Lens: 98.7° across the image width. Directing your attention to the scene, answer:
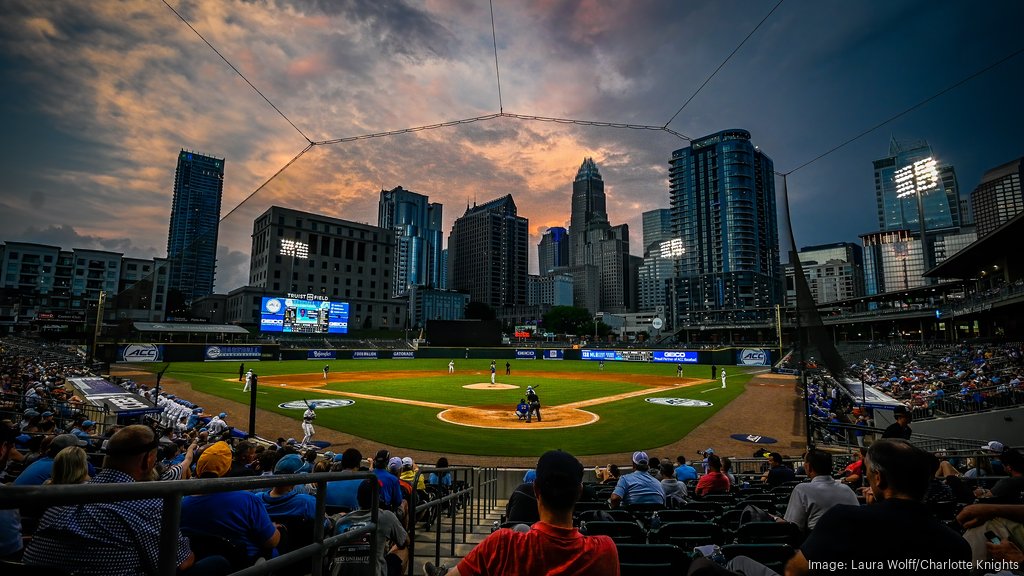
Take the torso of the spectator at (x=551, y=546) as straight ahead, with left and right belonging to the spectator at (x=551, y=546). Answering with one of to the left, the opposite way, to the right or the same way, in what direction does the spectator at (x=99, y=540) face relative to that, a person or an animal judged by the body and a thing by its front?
the same way

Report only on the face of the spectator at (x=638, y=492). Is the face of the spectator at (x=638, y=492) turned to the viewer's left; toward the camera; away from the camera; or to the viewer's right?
away from the camera

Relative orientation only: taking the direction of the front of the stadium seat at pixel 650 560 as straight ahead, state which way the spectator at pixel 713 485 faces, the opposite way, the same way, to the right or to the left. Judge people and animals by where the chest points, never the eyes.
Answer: the same way

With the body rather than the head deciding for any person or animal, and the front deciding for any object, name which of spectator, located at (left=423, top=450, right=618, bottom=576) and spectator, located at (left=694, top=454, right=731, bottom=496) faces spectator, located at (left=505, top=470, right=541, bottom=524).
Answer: spectator, located at (left=423, top=450, right=618, bottom=576)

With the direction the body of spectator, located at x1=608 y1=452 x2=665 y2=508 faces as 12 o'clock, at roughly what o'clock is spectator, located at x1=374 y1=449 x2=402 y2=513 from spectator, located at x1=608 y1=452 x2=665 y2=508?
spectator, located at x1=374 y1=449 x2=402 y2=513 is roughly at 8 o'clock from spectator, located at x1=608 y1=452 x2=665 y2=508.

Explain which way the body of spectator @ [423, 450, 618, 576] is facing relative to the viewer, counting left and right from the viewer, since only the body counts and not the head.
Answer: facing away from the viewer

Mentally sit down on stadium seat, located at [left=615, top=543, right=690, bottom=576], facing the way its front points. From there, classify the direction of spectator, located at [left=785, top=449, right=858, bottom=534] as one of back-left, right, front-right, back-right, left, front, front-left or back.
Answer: front-right

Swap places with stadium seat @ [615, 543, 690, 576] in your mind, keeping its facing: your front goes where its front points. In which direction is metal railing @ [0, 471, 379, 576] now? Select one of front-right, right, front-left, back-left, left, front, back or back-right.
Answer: back-left

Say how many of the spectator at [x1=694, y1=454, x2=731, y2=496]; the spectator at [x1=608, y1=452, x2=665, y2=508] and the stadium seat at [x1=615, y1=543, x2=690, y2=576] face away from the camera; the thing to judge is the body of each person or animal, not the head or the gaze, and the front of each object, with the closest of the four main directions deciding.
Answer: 3

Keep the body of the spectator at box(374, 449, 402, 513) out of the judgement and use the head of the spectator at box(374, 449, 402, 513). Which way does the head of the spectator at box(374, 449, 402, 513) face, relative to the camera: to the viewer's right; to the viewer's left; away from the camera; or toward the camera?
away from the camera

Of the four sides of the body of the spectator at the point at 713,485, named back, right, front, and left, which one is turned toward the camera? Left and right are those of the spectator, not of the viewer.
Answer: back

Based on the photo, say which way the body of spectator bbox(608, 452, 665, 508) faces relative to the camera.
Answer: away from the camera

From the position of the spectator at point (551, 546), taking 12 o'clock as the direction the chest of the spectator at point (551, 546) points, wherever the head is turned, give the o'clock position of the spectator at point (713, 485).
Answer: the spectator at point (713, 485) is roughly at 1 o'clock from the spectator at point (551, 546).

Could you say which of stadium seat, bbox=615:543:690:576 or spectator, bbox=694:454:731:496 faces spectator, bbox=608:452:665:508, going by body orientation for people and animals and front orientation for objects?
the stadium seat

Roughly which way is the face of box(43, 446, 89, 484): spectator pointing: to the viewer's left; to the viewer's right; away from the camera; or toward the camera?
away from the camera

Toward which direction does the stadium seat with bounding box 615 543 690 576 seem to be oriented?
away from the camera

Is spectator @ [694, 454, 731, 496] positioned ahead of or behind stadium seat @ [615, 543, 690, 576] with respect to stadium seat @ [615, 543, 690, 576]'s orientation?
ahead

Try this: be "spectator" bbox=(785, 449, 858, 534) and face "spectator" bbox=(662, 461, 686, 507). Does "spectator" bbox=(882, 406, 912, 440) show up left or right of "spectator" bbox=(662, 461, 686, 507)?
right
